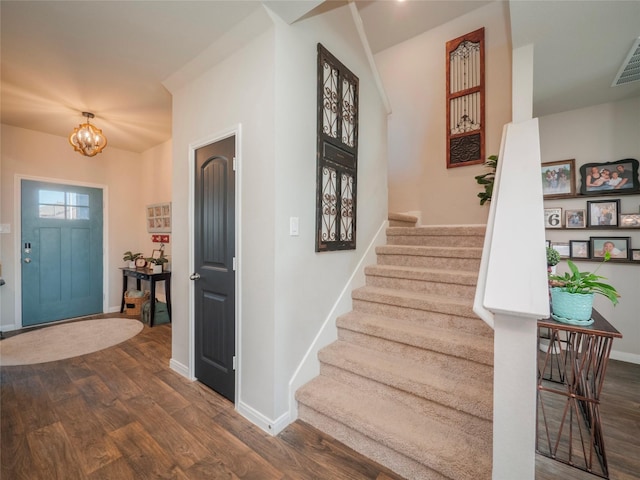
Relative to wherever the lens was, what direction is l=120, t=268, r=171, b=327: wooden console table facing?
facing the viewer and to the left of the viewer

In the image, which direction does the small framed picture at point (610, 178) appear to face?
toward the camera

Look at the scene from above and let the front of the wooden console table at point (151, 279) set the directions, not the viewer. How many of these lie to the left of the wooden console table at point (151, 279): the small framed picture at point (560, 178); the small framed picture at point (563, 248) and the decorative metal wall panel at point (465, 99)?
3

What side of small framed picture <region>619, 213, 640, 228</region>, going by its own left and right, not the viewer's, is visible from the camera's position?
front

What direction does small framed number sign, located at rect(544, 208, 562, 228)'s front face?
toward the camera

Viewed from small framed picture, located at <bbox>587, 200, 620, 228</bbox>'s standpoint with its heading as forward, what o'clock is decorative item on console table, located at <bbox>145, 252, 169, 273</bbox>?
The decorative item on console table is roughly at 2 o'clock from the small framed picture.

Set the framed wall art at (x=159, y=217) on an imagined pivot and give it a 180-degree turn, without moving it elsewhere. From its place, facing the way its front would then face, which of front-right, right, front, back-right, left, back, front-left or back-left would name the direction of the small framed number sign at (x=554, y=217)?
right

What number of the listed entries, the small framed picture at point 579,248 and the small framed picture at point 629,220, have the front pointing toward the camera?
2
